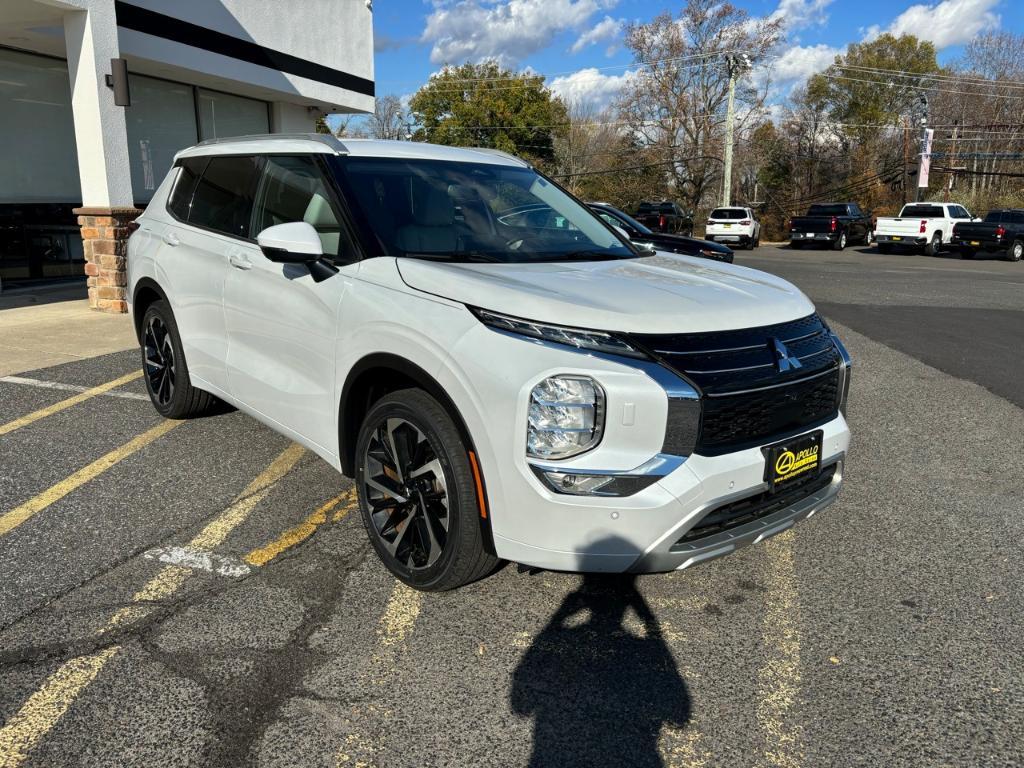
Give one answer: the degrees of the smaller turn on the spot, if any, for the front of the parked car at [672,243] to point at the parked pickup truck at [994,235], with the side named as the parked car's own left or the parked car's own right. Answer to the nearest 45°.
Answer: approximately 90° to the parked car's own left

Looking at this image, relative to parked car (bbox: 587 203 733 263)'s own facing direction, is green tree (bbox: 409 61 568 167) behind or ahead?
behind

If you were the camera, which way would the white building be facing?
facing the viewer and to the right of the viewer

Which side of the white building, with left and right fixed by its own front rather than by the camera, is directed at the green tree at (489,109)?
left

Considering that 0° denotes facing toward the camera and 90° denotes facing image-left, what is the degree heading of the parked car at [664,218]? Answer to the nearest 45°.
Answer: approximately 225°

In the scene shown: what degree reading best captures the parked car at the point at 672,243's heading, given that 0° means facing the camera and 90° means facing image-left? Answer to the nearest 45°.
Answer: approximately 315°

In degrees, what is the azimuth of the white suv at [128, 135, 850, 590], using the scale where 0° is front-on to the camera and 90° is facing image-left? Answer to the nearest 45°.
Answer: approximately 315°

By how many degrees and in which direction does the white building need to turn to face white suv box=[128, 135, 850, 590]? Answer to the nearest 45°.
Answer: approximately 45° to its right
